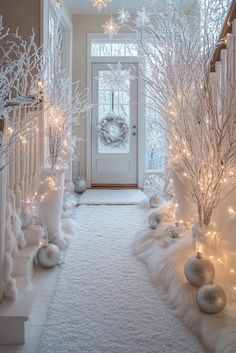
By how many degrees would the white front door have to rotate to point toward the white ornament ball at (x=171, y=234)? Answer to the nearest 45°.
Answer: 0° — it already faces it

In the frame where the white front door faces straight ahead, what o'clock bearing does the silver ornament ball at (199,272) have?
The silver ornament ball is roughly at 12 o'clock from the white front door.

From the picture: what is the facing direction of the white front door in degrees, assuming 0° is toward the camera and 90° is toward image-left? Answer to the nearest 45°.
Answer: approximately 0°

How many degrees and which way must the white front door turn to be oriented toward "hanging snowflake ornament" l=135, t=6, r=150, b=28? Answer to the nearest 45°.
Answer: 0° — it already faces it

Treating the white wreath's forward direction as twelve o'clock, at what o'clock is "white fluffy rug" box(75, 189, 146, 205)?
The white fluffy rug is roughly at 12 o'clock from the white wreath.

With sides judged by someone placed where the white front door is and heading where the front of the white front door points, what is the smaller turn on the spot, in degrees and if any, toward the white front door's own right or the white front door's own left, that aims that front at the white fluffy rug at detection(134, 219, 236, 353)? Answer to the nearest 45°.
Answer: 0° — it already faces it

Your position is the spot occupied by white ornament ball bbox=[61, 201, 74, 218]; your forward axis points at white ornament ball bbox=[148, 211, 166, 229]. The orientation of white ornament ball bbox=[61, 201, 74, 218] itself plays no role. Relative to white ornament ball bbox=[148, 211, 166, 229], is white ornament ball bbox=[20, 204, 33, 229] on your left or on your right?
right
